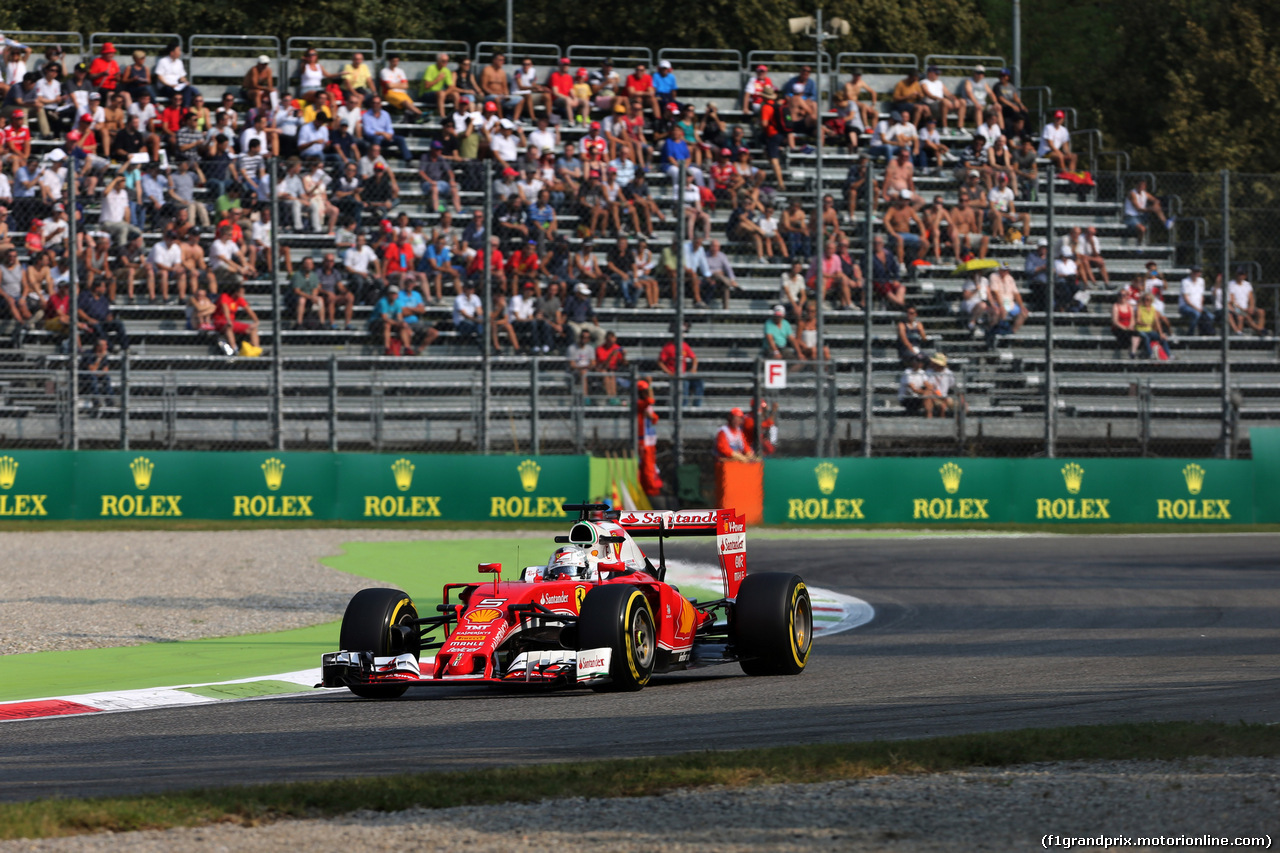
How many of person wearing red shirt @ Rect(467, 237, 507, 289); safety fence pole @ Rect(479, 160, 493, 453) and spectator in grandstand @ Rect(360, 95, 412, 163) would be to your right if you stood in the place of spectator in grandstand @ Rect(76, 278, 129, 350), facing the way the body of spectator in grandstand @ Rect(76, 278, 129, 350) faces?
0

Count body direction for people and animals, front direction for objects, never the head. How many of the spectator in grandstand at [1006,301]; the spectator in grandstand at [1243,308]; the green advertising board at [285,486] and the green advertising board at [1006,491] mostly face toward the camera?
4

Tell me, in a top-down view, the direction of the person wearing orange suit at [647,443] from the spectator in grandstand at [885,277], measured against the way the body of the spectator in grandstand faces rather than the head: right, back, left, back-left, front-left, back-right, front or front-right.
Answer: right

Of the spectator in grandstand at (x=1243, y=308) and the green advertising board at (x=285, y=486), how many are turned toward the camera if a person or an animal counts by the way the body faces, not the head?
2

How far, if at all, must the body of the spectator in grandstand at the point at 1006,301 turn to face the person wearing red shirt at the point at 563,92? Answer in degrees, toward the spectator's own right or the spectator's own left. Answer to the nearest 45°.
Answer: approximately 90° to the spectator's own right

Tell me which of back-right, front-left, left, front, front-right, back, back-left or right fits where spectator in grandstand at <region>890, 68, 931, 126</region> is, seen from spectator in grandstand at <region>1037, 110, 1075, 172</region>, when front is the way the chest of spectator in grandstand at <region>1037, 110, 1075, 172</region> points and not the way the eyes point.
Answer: back-right

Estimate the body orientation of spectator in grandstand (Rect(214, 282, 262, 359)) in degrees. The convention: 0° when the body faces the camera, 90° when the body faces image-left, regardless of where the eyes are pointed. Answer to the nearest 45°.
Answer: approximately 315°

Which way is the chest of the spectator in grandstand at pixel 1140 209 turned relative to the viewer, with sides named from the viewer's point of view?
facing the viewer and to the right of the viewer

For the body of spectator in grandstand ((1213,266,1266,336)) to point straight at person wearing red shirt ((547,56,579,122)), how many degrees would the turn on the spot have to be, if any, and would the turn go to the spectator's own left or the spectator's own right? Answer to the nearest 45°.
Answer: approximately 90° to the spectator's own right

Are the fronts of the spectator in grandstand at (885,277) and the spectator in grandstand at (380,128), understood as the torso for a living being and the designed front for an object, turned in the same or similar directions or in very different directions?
same or similar directions

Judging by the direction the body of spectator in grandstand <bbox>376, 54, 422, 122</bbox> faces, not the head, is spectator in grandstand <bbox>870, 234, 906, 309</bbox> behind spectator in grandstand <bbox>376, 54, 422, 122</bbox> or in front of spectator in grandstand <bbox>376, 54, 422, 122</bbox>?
in front

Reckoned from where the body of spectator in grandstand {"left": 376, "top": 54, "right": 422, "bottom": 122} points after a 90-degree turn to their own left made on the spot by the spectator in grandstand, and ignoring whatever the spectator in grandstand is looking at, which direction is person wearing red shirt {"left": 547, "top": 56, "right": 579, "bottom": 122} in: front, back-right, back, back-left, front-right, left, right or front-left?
front-right

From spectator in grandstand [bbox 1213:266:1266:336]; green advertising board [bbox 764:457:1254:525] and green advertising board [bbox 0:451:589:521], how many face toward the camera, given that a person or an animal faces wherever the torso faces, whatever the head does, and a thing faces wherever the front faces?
3

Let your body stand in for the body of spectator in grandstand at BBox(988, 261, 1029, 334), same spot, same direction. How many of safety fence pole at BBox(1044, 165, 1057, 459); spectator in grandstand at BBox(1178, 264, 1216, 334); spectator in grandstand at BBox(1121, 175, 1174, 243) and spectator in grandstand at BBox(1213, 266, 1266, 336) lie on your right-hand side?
0

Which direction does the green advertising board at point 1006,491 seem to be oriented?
toward the camera

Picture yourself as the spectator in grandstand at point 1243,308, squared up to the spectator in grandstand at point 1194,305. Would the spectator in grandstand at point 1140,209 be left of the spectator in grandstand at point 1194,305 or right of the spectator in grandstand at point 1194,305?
right

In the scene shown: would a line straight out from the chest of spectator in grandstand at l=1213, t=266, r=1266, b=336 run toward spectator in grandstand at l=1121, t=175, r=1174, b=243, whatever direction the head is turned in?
no

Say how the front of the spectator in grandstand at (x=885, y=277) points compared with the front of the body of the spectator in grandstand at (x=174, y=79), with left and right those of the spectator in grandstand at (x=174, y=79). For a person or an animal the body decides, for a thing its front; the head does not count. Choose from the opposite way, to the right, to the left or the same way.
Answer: the same way

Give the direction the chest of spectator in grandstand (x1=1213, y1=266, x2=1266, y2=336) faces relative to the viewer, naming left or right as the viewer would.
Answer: facing the viewer
